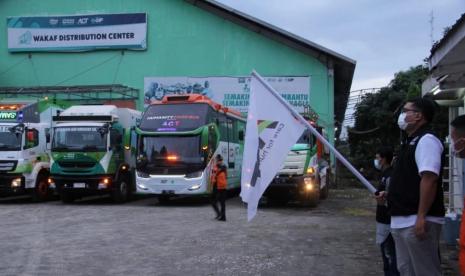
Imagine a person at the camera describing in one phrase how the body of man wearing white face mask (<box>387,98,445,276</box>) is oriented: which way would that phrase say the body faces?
to the viewer's left

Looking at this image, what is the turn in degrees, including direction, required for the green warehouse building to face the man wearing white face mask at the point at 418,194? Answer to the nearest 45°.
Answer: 0° — it already faces them

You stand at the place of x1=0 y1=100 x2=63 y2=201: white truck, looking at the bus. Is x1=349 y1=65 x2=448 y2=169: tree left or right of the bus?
left

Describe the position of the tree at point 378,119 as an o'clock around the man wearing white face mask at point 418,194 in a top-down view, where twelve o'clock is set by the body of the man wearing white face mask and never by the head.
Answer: The tree is roughly at 3 o'clock from the man wearing white face mask.

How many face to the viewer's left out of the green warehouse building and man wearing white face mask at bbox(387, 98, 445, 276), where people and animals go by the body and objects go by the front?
1

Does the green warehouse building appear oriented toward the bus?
yes

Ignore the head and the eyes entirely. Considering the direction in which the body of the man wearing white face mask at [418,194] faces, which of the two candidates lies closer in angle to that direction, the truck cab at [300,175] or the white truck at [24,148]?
the white truck

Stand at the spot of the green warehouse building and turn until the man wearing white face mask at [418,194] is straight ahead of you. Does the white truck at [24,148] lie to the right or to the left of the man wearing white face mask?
right

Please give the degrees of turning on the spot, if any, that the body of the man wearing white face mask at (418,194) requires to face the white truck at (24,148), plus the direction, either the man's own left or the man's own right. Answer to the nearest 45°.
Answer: approximately 45° to the man's own right
